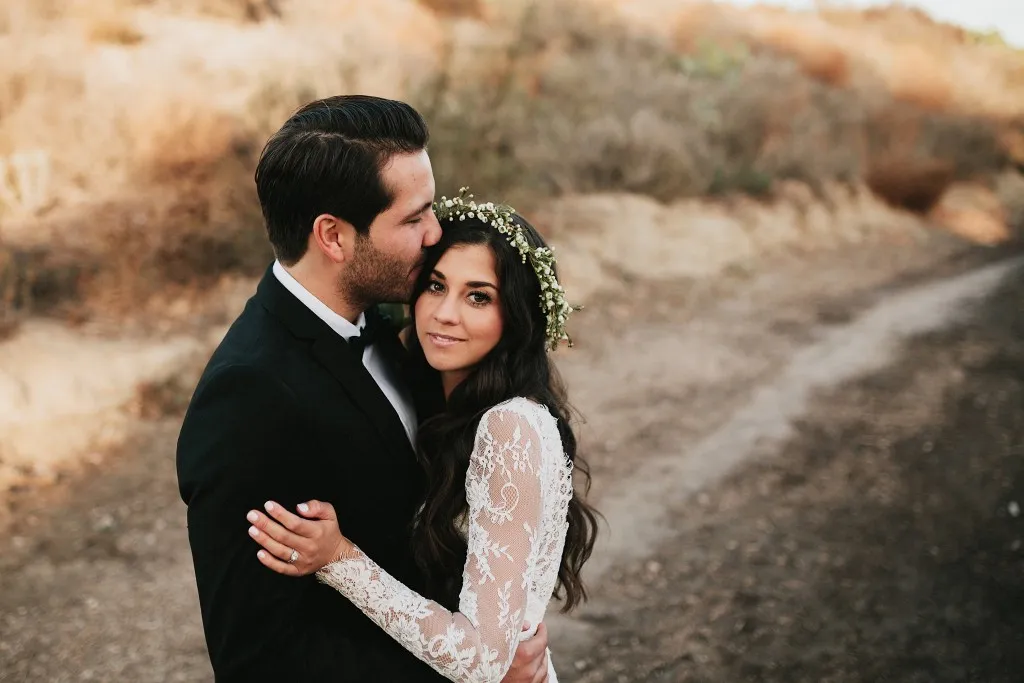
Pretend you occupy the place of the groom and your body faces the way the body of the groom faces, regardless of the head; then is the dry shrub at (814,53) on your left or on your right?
on your left

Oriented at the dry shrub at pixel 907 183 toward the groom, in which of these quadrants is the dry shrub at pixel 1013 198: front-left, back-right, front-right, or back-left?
back-left

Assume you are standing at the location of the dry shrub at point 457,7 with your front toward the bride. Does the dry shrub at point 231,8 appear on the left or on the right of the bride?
right

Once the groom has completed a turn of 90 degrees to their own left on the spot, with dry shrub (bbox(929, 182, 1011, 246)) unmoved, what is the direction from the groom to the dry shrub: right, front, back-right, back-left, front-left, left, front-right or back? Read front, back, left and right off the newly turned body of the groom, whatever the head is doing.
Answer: front-right

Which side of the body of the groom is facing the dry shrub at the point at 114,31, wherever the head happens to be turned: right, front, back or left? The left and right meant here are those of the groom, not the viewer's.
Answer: left

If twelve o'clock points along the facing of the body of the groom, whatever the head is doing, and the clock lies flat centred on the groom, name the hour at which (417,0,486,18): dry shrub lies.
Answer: The dry shrub is roughly at 9 o'clock from the groom.

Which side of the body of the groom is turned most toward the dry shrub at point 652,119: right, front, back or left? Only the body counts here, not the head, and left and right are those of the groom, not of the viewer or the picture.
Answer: left

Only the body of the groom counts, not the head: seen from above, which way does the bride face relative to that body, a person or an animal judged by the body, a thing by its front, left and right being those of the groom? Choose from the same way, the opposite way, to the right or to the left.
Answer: the opposite way

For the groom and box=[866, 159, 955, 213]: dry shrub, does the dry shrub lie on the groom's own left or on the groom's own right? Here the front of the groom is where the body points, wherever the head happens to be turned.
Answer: on the groom's own left

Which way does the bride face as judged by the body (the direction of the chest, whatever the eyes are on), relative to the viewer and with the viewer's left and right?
facing to the left of the viewer

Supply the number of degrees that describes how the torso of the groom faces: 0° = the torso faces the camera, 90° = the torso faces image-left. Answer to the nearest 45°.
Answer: approximately 270°

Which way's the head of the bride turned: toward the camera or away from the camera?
toward the camera

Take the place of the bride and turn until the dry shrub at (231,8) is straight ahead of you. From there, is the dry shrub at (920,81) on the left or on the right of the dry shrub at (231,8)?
right

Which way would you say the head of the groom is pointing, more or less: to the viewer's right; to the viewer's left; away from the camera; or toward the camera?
to the viewer's right
